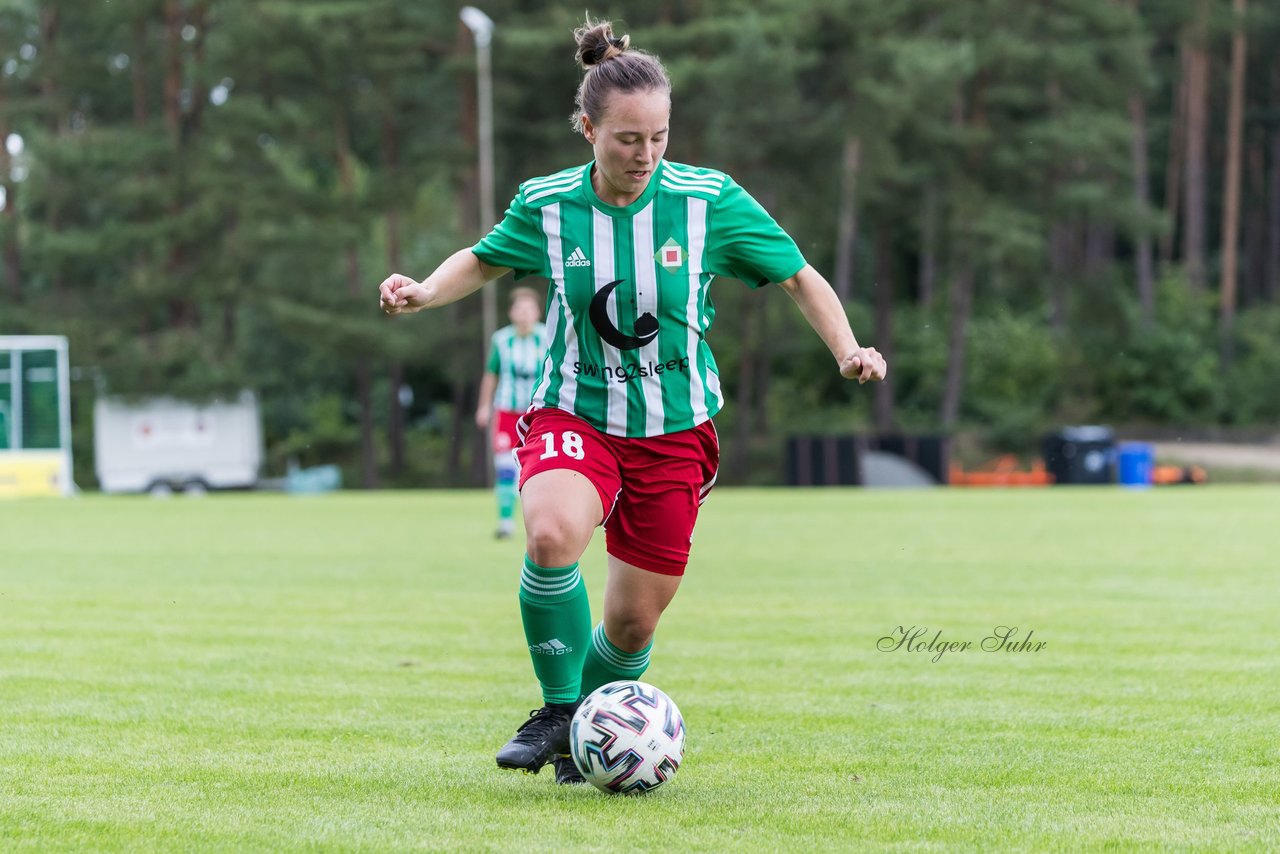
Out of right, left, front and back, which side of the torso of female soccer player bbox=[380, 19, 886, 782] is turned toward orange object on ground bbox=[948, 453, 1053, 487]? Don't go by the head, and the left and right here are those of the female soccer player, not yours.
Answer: back

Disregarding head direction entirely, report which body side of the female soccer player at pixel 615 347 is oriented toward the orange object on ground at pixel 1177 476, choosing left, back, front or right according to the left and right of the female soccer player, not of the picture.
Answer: back

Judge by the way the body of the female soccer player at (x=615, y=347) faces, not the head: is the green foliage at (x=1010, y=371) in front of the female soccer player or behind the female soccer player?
behind

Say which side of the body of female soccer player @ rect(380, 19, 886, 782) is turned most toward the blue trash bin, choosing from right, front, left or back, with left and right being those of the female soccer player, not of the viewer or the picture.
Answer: back

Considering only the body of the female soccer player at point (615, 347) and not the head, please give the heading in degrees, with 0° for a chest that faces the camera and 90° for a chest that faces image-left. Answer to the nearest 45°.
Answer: approximately 0°

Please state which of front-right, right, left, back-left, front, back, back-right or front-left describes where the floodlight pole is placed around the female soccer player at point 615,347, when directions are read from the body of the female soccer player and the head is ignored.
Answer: back

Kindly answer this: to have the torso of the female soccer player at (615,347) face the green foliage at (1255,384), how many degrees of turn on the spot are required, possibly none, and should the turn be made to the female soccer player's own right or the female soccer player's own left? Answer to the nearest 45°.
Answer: approximately 135° to the female soccer player's own left

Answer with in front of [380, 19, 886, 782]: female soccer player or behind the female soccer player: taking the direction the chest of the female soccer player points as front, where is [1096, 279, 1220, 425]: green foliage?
behind

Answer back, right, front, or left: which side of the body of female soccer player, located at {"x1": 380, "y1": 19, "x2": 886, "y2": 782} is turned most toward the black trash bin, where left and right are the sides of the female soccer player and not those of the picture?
back

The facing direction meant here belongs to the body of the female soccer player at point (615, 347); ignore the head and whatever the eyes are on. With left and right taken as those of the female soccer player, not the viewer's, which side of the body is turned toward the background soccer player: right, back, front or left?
back
